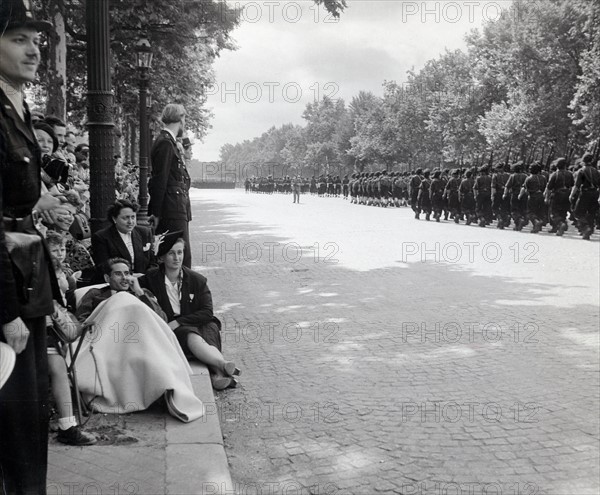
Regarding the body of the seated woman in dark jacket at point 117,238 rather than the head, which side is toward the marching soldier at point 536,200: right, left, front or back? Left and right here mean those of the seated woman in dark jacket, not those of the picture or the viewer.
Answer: left

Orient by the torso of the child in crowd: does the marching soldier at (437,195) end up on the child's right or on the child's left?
on the child's left

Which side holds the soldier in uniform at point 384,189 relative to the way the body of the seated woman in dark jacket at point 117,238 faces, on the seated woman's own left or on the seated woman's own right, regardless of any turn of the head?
on the seated woman's own left

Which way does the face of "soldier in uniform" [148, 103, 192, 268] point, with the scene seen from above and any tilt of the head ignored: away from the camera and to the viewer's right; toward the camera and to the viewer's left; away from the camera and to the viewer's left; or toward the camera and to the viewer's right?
away from the camera and to the viewer's right

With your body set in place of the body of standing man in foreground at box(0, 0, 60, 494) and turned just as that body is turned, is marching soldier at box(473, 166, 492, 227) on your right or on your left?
on your left

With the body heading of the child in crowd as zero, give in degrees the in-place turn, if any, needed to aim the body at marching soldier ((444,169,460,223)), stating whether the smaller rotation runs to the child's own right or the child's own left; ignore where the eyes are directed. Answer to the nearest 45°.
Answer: approximately 90° to the child's own left

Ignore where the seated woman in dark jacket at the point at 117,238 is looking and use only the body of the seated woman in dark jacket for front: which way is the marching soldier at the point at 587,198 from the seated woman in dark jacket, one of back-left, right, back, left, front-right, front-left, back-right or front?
left

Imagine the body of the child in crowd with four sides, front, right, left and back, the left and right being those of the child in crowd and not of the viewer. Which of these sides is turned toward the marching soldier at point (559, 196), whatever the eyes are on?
left

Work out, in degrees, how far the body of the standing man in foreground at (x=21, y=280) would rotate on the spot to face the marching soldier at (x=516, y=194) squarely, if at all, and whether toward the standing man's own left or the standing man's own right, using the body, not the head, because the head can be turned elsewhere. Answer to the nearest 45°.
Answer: approximately 90° to the standing man's own left
